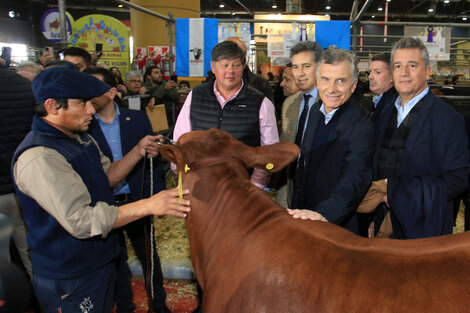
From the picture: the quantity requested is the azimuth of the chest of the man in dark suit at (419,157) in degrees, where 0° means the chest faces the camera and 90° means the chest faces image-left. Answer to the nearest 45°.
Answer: approximately 45°

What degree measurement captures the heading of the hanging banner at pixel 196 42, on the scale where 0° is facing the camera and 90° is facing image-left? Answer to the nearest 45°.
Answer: approximately 0°

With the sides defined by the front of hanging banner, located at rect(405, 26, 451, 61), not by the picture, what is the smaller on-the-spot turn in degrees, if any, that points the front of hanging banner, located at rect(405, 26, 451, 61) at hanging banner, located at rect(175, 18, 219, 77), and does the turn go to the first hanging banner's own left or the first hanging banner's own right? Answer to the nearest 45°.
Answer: approximately 45° to the first hanging banner's own right

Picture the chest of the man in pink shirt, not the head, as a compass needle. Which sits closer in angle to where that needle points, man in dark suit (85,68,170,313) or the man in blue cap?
the man in blue cap

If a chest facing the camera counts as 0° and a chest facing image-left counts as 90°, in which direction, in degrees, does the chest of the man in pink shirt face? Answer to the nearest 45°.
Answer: approximately 0°

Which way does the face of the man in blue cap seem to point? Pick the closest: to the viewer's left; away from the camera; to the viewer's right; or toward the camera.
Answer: to the viewer's right

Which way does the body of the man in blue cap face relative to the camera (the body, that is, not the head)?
to the viewer's right

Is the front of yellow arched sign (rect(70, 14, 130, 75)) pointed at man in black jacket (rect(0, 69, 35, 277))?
yes

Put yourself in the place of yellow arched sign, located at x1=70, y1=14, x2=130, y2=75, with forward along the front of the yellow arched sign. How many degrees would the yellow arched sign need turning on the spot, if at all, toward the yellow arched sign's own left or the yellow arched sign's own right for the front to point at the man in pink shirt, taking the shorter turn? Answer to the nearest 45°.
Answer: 0° — it already faces them

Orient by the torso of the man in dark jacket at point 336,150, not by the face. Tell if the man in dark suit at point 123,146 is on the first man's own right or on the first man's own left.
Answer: on the first man's own right

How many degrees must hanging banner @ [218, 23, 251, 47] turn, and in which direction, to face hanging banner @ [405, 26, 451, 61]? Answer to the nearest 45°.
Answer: approximately 90° to its left
